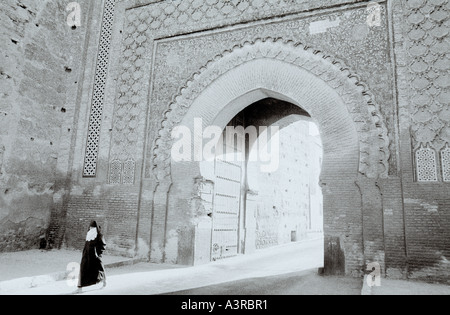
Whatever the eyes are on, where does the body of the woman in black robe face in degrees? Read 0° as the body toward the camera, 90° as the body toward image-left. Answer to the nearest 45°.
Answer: approximately 45°

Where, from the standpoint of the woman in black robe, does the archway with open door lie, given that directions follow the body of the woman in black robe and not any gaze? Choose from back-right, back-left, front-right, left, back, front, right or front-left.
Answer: back
